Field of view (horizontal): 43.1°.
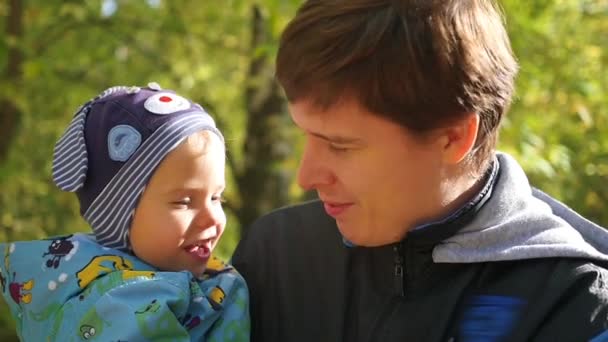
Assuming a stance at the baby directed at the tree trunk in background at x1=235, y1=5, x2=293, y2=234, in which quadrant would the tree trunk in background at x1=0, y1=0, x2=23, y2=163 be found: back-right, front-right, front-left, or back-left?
front-left

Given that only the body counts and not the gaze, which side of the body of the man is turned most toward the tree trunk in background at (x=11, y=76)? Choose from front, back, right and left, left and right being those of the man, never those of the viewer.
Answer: right

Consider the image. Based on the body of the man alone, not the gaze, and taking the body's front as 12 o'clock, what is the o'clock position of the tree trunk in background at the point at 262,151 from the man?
The tree trunk in background is roughly at 4 o'clock from the man.

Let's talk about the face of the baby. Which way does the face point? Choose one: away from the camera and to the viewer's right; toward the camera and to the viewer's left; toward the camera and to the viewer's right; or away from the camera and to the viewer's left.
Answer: toward the camera and to the viewer's right

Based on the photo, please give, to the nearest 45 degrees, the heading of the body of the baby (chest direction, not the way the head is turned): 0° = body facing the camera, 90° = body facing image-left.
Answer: approximately 315°

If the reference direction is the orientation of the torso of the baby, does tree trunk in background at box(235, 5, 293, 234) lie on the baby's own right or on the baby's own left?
on the baby's own left
